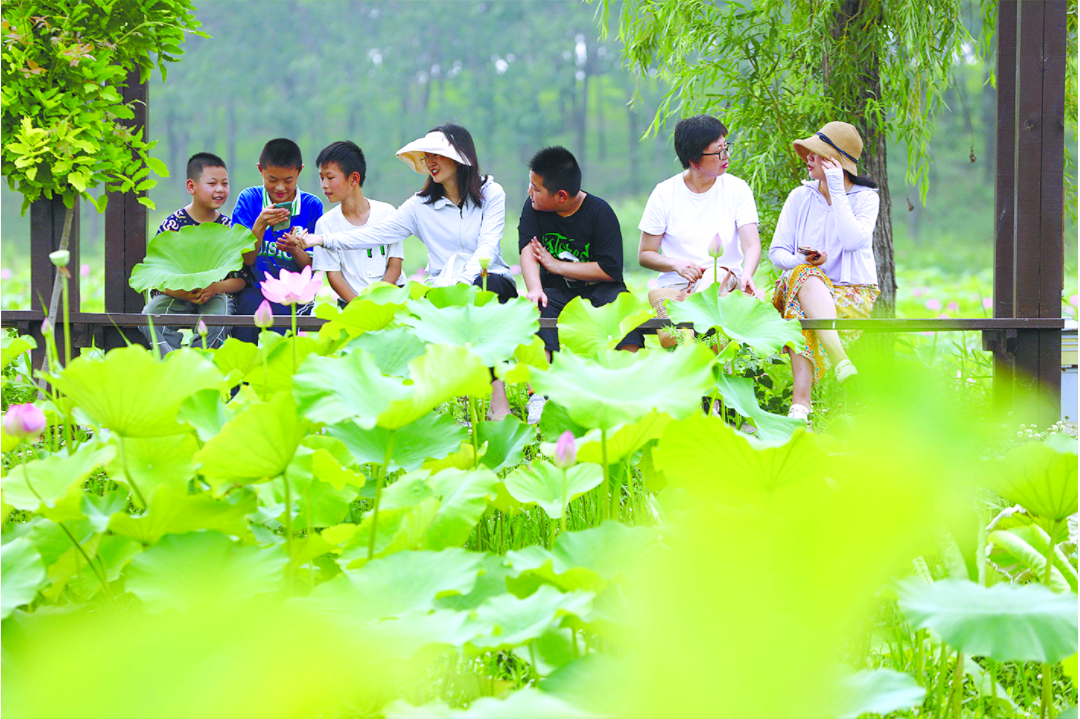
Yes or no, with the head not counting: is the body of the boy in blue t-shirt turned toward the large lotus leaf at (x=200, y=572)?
yes

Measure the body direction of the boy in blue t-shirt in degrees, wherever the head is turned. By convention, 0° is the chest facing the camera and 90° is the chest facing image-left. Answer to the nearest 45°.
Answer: approximately 0°

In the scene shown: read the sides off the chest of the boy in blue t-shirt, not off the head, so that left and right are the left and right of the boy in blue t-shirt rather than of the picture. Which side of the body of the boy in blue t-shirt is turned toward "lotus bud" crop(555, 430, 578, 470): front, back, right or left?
front

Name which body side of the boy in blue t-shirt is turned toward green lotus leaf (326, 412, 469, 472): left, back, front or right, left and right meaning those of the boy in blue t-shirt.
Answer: front

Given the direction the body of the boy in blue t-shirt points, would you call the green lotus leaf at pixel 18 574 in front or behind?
in front

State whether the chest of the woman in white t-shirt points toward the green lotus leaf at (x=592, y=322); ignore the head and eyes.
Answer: yes

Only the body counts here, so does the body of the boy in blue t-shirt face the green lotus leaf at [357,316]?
yes

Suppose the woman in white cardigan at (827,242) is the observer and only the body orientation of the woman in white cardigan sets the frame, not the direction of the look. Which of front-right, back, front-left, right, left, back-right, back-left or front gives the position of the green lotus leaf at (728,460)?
front-left

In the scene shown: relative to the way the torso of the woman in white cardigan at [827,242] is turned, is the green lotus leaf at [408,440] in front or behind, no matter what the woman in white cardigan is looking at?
in front

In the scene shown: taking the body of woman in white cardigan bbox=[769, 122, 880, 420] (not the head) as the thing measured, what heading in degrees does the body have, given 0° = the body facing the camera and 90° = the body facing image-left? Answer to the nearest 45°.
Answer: approximately 45°

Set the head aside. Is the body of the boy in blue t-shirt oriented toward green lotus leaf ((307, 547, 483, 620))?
yes

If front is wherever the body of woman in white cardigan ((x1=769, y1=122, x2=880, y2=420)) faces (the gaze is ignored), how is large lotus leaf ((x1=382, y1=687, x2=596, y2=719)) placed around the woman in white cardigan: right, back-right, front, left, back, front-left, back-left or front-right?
front-left
